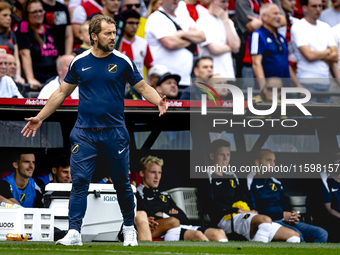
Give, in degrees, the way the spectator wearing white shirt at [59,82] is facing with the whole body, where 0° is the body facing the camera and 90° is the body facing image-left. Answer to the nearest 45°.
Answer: approximately 315°

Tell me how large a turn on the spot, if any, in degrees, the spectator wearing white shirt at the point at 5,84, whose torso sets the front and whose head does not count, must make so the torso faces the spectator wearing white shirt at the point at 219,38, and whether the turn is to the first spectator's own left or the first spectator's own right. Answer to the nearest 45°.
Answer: approximately 45° to the first spectator's own left

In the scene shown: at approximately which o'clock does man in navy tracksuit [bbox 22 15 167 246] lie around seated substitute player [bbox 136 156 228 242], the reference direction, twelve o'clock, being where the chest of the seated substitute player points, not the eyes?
The man in navy tracksuit is roughly at 2 o'clock from the seated substitute player.

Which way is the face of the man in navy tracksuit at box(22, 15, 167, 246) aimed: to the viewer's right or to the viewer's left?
to the viewer's right

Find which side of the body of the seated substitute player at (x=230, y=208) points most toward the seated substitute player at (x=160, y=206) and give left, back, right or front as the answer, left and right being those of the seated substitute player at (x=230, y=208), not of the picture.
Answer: right

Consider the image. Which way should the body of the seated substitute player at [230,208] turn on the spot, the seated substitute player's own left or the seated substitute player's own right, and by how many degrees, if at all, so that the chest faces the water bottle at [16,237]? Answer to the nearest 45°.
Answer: approximately 90° to the seated substitute player's own right

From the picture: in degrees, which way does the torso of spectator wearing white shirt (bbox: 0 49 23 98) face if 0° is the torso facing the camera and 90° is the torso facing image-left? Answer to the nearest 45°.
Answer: approximately 315°

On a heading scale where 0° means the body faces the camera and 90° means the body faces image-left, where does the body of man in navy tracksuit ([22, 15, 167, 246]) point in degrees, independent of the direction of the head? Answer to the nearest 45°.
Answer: approximately 0°
